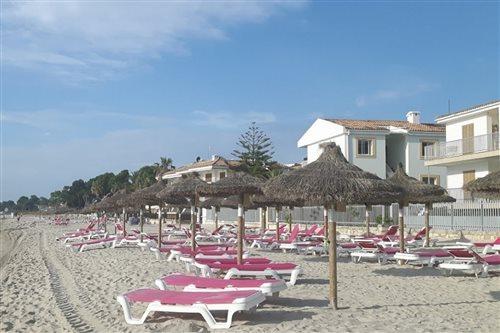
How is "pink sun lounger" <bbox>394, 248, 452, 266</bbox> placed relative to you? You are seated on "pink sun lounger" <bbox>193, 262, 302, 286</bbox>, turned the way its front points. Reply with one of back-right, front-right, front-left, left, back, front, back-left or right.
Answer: back-right

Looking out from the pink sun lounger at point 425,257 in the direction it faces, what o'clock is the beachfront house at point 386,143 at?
The beachfront house is roughly at 3 o'clock from the pink sun lounger.

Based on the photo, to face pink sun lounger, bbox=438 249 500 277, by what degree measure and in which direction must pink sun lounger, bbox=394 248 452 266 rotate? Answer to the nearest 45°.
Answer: approximately 135° to its left

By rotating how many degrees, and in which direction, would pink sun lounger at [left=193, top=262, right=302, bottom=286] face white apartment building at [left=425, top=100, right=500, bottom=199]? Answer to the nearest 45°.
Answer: approximately 135° to its right

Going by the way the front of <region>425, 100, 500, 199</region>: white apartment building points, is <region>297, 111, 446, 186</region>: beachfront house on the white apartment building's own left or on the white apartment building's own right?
on the white apartment building's own right

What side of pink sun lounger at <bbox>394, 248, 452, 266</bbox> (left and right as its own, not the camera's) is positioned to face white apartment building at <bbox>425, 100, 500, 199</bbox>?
right

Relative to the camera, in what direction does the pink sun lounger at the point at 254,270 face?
facing to the left of the viewer

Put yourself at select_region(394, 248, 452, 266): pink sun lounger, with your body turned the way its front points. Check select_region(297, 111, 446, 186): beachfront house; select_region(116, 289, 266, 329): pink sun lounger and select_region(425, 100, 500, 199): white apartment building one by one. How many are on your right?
2

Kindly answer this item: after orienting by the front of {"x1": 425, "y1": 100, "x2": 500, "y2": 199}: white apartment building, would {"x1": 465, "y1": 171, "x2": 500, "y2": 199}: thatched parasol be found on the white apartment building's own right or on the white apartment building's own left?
on the white apartment building's own left

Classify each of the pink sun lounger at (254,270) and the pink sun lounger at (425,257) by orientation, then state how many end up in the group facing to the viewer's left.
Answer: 2

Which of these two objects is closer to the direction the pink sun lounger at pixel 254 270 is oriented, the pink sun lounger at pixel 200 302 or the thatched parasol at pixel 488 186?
the pink sun lounger

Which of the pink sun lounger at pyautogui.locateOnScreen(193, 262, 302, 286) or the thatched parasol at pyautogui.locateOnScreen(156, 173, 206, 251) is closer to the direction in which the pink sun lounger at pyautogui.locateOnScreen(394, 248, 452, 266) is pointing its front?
the thatched parasol

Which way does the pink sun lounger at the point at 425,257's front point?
to the viewer's left
